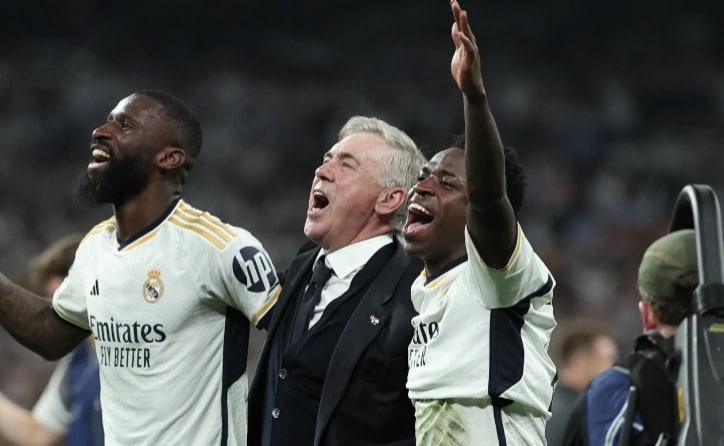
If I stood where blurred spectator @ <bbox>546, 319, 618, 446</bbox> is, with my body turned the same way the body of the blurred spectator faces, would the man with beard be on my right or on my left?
on my right

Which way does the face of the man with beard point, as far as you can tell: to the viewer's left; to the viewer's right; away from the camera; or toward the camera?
to the viewer's left

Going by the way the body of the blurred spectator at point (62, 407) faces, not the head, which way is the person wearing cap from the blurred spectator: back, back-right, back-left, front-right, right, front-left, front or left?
back-left

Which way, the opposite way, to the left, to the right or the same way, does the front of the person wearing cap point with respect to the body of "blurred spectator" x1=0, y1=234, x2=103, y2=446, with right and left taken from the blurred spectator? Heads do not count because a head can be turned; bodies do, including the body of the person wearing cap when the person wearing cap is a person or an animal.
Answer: to the right

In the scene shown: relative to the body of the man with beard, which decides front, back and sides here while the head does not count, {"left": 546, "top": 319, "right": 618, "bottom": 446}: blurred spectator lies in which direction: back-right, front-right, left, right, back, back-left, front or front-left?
back

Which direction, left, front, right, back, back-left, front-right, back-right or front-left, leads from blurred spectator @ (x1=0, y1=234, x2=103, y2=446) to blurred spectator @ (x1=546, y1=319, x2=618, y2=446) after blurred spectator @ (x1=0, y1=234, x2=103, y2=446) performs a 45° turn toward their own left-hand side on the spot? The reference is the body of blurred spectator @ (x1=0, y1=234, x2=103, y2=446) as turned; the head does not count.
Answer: back-left

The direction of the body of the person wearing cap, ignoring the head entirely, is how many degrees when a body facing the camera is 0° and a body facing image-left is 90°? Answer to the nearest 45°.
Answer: approximately 135°

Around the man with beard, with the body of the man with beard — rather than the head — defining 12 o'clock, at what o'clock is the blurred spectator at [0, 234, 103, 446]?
The blurred spectator is roughly at 4 o'clock from the man with beard.

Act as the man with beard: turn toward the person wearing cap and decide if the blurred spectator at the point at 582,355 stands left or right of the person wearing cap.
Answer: left
